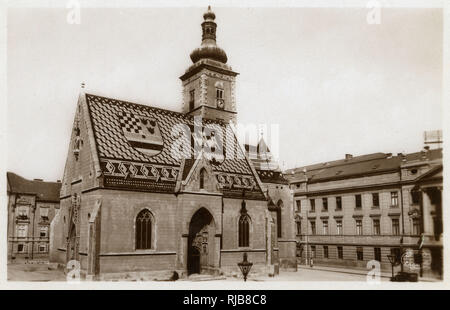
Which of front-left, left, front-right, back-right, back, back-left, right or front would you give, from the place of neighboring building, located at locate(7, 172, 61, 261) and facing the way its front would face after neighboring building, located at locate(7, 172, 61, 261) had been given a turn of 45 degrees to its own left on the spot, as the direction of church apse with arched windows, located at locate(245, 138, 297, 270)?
front

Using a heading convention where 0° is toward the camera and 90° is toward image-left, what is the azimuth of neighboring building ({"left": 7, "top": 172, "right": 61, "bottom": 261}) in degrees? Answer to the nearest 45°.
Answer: approximately 0°
